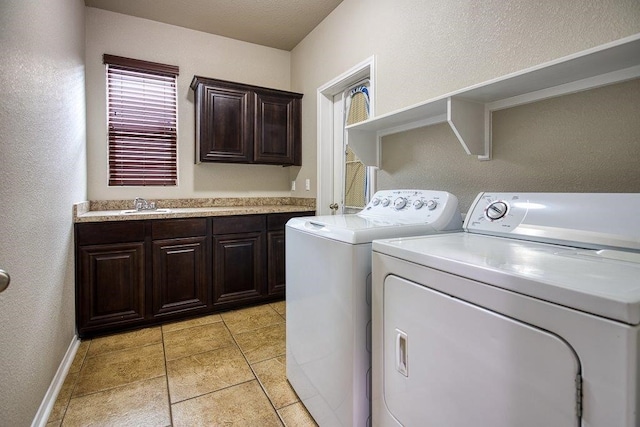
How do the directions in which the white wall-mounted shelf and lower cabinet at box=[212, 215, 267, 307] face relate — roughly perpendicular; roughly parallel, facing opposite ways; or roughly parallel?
roughly perpendicular

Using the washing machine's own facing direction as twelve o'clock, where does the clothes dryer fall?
The clothes dryer is roughly at 9 o'clock from the washing machine.

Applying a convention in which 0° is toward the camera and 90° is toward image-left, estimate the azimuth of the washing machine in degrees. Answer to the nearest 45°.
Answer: approximately 45°

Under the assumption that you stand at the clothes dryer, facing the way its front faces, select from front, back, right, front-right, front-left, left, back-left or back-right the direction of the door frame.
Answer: right

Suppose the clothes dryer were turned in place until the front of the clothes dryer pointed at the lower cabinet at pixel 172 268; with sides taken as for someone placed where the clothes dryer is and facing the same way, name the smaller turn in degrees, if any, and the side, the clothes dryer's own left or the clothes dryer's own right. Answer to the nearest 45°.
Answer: approximately 45° to the clothes dryer's own right

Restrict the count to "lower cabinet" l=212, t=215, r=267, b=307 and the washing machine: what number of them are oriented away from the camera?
0

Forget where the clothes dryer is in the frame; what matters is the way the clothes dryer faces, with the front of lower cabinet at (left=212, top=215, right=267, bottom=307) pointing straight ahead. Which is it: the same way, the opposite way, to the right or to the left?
to the right
